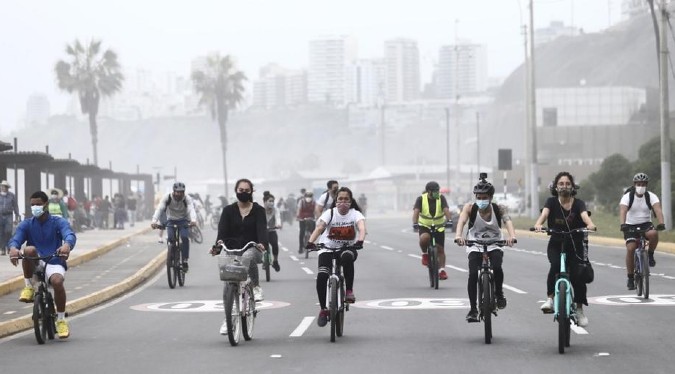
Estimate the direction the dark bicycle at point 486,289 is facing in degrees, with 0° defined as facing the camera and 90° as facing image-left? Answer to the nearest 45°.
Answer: approximately 0°

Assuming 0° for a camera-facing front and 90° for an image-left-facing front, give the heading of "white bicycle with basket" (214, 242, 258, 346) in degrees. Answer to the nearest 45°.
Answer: approximately 0°

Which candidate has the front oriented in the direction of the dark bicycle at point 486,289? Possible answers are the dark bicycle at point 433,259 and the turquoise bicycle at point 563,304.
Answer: the dark bicycle at point 433,259

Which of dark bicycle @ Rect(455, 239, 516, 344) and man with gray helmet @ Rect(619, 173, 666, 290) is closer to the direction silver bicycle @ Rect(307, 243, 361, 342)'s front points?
the dark bicycle

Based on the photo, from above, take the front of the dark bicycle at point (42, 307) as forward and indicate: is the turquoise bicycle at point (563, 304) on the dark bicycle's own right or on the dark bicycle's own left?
on the dark bicycle's own left

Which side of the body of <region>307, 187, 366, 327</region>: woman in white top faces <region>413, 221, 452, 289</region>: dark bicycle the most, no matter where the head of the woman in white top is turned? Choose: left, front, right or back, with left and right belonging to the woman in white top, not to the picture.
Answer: back
